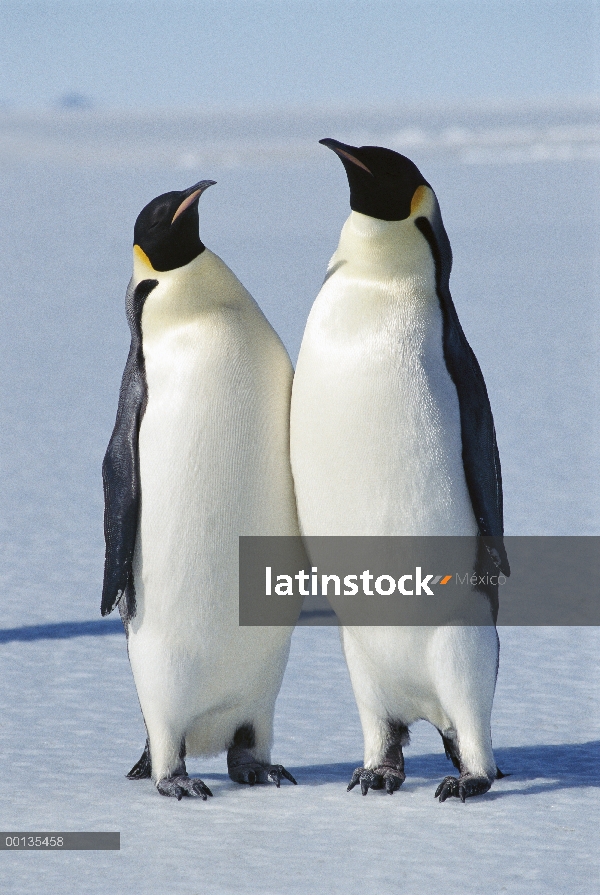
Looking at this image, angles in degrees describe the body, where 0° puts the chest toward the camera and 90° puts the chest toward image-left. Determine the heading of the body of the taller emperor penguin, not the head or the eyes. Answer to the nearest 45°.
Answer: approximately 45°

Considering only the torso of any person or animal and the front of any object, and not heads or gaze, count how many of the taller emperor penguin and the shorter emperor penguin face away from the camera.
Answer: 0

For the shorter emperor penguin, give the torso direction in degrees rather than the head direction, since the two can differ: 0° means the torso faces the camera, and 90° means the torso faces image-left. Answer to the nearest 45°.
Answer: approximately 315°
